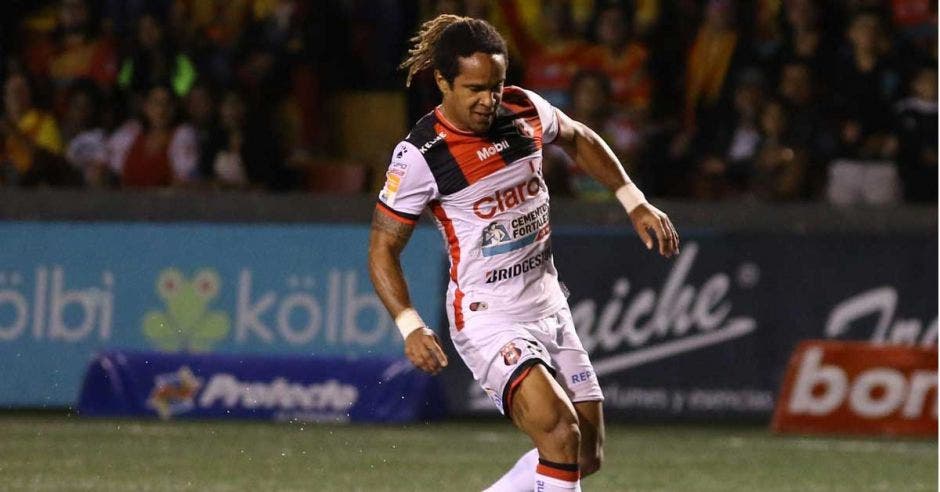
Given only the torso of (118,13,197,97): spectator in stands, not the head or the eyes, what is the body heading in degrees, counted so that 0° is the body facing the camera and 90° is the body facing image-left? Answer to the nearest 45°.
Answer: approximately 0°

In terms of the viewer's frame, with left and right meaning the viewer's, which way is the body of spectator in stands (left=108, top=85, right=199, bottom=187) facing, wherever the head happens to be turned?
facing the viewer

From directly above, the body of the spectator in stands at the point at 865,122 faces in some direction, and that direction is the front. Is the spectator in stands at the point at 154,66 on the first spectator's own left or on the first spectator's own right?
on the first spectator's own right

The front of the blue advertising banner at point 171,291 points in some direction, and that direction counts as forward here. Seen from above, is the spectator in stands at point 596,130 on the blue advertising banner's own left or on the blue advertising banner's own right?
on the blue advertising banner's own left

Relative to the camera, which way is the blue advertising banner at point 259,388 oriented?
toward the camera

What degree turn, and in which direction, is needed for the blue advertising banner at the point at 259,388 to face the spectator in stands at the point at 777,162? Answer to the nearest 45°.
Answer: approximately 90° to its left

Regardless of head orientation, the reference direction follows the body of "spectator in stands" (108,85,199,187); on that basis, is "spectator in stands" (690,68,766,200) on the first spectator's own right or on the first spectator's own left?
on the first spectator's own left

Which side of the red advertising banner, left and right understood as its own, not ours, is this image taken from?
front

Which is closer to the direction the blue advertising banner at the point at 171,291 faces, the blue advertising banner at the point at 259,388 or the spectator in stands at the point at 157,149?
the blue advertising banner

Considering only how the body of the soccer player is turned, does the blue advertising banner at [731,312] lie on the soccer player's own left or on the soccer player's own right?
on the soccer player's own left
